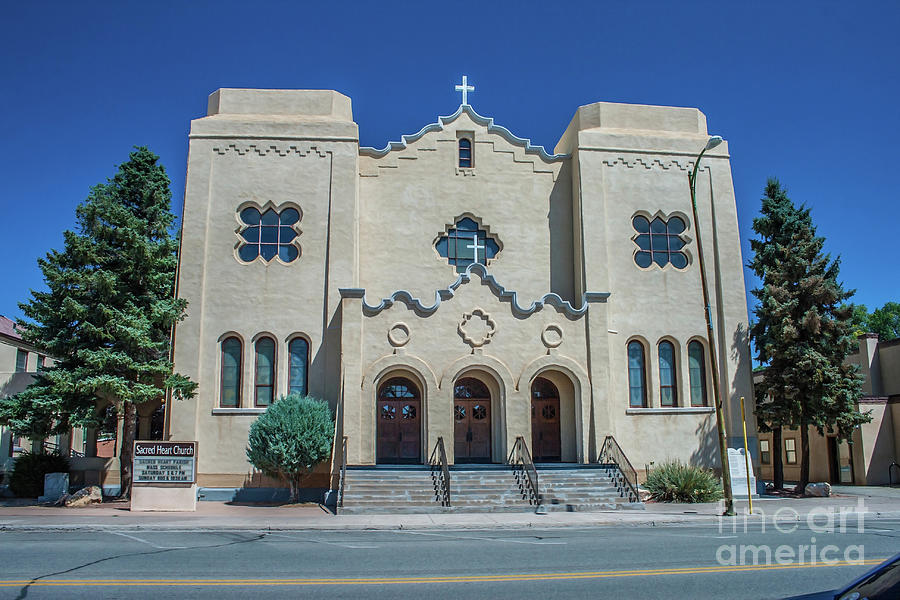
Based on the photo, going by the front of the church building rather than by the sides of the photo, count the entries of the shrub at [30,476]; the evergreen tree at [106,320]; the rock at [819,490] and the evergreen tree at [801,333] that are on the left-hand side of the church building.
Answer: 2

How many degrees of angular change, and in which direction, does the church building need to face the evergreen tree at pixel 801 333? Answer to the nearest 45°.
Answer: approximately 90° to its left

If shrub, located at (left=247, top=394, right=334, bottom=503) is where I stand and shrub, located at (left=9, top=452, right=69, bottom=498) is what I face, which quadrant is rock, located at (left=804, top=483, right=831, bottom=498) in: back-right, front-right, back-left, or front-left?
back-right

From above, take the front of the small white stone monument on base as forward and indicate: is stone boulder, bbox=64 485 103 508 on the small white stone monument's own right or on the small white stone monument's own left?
on the small white stone monument's own right

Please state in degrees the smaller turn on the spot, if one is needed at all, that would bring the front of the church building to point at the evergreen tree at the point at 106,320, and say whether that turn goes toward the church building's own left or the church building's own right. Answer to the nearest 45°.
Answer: approximately 90° to the church building's own right

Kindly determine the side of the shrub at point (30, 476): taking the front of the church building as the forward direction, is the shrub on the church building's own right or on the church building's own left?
on the church building's own right

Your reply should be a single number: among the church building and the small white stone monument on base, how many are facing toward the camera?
2

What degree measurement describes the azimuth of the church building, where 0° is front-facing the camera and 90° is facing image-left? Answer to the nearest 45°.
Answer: approximately 0°
